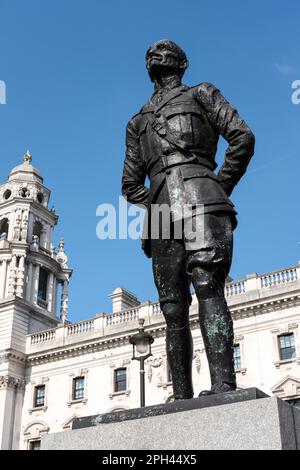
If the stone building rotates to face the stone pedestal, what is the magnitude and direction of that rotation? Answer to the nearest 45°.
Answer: approximately 45° to its left

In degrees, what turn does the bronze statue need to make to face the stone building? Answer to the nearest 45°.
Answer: approximately 135° to its right

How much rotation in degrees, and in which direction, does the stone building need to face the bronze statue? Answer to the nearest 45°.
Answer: approximately 45° to its left

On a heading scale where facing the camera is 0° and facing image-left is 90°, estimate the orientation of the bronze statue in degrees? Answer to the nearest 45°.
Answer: approximately 45°

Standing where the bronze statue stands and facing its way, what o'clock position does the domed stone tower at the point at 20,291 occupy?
The domed stone tower is roughly at 4 o'clock from the bronze statue.

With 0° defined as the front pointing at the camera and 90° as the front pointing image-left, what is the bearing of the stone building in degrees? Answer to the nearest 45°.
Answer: approximately 45°
